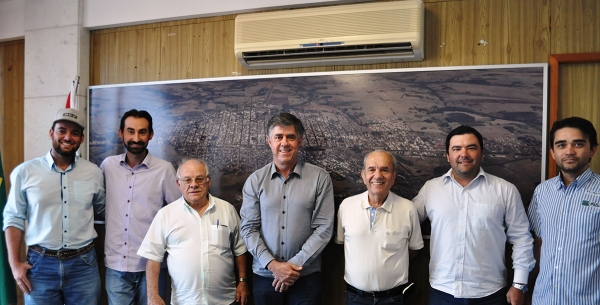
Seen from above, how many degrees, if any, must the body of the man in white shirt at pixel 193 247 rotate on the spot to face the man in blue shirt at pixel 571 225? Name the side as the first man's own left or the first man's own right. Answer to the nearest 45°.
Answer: approximately 45° to the first man's own left

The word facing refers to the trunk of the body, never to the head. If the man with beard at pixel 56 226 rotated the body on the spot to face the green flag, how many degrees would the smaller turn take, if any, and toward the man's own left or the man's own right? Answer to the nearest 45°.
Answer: approximately 135° to the man's own right

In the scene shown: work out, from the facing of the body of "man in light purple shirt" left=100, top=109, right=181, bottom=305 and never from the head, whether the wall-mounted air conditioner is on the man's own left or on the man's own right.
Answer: on the man's own left

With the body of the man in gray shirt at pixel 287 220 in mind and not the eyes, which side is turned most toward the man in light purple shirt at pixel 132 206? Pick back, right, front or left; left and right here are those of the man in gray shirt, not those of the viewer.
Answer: right

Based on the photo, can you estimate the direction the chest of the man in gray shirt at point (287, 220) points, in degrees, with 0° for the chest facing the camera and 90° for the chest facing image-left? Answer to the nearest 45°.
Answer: approximately 0°

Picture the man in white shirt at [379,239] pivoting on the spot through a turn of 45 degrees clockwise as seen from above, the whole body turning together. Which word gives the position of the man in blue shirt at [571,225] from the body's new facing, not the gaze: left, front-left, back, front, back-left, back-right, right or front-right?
back-left
